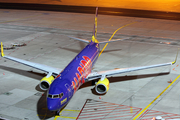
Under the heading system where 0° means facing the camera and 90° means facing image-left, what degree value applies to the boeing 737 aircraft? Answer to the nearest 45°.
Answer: approximately 0°
